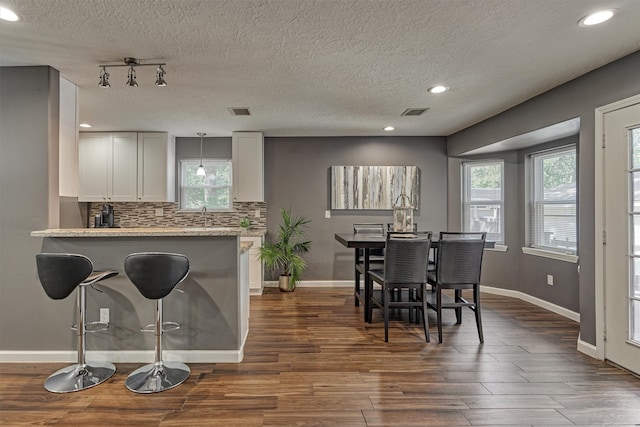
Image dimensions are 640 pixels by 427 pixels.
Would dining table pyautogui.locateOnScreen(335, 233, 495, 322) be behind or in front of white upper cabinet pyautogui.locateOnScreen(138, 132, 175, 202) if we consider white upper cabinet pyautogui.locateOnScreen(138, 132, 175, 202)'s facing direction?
in front

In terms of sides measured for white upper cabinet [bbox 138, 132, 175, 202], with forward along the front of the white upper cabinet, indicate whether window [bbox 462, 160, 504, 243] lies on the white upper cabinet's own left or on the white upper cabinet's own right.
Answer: on the white upper cabinet's own left

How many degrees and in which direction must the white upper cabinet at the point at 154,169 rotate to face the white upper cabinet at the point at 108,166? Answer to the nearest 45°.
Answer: approximately 135° to its right

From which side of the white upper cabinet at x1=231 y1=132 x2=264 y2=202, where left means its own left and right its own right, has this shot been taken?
front

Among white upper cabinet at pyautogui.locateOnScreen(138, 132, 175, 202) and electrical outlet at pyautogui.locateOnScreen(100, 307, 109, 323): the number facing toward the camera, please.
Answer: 2

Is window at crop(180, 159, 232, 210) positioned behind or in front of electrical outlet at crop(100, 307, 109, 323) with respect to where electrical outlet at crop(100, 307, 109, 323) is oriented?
behind

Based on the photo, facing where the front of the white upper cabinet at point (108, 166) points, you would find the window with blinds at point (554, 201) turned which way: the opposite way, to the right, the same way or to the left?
to the right

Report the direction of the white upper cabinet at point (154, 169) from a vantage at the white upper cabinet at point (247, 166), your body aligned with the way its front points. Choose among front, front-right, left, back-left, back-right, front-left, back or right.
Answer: right

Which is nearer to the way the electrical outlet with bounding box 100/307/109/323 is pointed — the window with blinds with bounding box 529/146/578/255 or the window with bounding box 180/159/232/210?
the window with blinds

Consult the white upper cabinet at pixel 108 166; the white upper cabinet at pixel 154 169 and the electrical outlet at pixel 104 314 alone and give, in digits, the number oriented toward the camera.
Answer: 3

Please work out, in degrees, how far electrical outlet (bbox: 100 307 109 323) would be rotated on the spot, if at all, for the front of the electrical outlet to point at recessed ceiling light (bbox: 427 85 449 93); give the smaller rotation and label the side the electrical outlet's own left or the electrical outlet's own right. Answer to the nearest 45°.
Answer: approximately 90° to the electrical outlet's own left

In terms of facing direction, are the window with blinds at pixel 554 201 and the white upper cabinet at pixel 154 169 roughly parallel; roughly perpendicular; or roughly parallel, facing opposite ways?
roughly perpendicular

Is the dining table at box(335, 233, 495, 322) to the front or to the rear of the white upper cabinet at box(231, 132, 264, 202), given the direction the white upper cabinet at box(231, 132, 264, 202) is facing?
to the front
